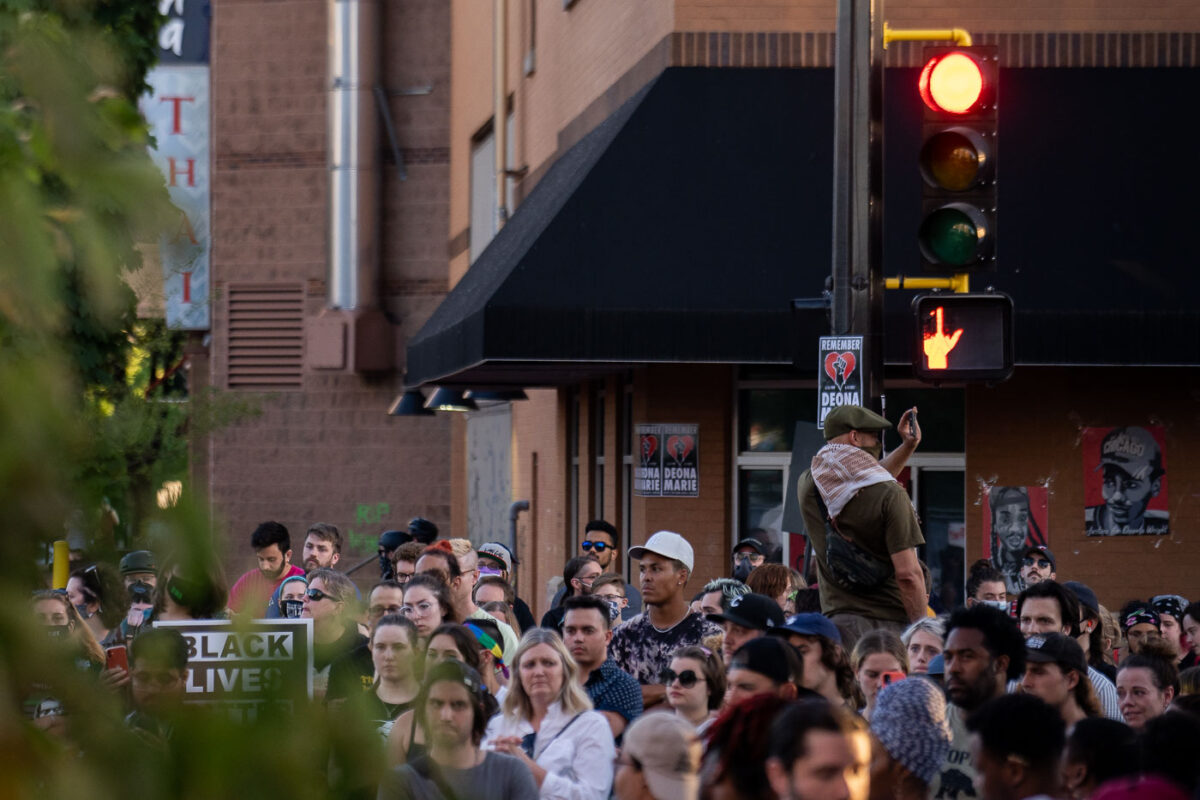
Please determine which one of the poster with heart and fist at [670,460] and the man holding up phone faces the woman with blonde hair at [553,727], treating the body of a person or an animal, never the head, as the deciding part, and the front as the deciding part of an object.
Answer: the poster with heart and fist

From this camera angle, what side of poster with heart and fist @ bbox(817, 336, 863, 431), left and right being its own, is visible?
front

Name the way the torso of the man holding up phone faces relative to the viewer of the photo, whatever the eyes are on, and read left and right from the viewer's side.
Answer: facing away from the viewer and to the right of the viewer

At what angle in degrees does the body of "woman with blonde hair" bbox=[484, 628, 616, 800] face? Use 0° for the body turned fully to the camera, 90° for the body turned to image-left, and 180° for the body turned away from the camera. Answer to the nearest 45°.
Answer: approximately 45°

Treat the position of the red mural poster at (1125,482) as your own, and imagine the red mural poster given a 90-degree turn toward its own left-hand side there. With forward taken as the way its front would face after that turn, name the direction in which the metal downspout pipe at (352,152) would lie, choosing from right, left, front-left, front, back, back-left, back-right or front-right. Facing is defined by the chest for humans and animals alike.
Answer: back-left

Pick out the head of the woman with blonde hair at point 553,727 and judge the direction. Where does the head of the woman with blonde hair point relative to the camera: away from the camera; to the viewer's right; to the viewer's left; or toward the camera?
toward the camera

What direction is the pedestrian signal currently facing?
toward the camera

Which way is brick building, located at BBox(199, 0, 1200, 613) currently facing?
toward the camera

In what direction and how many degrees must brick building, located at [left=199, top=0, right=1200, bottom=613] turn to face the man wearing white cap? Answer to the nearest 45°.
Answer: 0° — it already faces them

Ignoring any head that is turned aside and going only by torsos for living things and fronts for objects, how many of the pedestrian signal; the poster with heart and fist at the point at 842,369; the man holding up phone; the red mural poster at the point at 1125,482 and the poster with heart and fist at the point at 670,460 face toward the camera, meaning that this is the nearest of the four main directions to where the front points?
4

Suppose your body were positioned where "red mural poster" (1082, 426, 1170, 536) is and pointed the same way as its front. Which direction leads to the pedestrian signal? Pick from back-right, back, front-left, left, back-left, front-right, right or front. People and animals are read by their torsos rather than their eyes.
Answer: front

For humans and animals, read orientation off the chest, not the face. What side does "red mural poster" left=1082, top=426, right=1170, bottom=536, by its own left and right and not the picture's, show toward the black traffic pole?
front

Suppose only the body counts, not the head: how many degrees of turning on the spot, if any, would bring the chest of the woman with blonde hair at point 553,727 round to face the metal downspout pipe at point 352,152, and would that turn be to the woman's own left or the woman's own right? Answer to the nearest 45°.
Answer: approximately 135° to the woman's own right

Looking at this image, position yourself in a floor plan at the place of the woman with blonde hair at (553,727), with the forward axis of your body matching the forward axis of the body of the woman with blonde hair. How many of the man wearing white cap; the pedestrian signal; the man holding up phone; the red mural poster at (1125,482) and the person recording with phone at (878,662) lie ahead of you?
0

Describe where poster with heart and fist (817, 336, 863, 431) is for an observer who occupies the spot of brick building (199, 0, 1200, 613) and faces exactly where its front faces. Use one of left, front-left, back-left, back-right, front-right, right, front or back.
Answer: front

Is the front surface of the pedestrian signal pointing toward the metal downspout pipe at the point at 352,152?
no

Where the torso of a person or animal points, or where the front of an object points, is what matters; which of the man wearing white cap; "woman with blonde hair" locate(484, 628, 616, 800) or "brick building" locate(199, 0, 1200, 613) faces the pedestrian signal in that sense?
the brick building

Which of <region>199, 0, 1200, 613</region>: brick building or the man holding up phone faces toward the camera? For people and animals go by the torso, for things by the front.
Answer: the brick building
